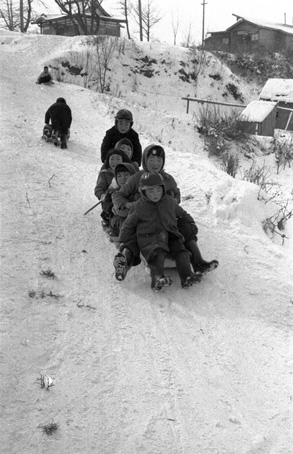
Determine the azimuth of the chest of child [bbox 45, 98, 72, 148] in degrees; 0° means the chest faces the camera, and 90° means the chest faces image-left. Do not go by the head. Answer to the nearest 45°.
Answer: approximately 180°

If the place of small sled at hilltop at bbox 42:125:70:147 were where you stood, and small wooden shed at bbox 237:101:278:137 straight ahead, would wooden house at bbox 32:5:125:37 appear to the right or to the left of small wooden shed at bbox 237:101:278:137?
left

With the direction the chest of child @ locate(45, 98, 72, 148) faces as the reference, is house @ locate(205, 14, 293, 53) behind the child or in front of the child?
in front

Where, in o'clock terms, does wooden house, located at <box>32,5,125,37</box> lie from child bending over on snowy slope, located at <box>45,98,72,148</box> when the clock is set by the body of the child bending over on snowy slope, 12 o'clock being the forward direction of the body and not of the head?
The wooden house is roughly at 12 o'clock from the child bending over on snowy slope.

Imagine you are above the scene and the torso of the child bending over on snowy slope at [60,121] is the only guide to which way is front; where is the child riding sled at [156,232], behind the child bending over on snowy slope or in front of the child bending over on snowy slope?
behind

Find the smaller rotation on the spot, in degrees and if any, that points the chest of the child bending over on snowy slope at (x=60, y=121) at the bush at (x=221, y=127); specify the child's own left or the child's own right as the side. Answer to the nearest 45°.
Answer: approximately 45° to the child's own right

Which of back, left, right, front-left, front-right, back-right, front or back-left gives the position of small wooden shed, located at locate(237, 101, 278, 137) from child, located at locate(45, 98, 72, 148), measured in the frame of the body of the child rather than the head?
front-right

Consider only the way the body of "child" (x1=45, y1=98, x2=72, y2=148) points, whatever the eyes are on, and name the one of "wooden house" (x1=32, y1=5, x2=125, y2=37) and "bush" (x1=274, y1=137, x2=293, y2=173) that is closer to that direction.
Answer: the wooden house
